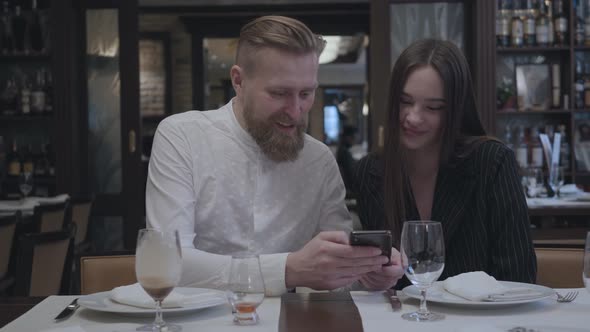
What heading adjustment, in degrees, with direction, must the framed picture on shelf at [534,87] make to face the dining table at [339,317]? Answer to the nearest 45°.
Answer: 0° — it already faces it

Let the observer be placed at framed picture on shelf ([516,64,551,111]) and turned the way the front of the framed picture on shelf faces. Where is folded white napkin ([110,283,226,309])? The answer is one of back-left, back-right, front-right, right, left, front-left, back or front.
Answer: front

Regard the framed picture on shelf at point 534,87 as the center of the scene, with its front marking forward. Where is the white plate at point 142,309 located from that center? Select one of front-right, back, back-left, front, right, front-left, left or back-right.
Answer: front

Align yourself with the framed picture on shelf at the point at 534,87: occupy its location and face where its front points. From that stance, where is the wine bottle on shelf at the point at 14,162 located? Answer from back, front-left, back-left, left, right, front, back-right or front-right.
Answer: right

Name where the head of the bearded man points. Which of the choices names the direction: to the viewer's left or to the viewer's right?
to the viewer's right

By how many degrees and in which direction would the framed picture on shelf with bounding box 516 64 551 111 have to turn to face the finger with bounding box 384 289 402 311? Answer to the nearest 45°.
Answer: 0° — it already faces it

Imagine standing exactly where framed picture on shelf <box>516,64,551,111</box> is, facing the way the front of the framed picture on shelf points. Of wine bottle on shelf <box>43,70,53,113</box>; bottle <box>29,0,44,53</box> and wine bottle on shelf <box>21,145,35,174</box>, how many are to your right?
3

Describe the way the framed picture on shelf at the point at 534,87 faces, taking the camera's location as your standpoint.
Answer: facing the viewer

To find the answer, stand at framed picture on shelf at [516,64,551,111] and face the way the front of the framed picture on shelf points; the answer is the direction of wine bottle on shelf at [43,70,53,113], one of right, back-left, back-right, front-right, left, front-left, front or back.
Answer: right

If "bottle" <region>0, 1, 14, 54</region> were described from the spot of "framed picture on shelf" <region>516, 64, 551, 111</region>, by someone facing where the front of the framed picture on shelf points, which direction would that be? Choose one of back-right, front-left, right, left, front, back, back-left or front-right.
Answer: right
